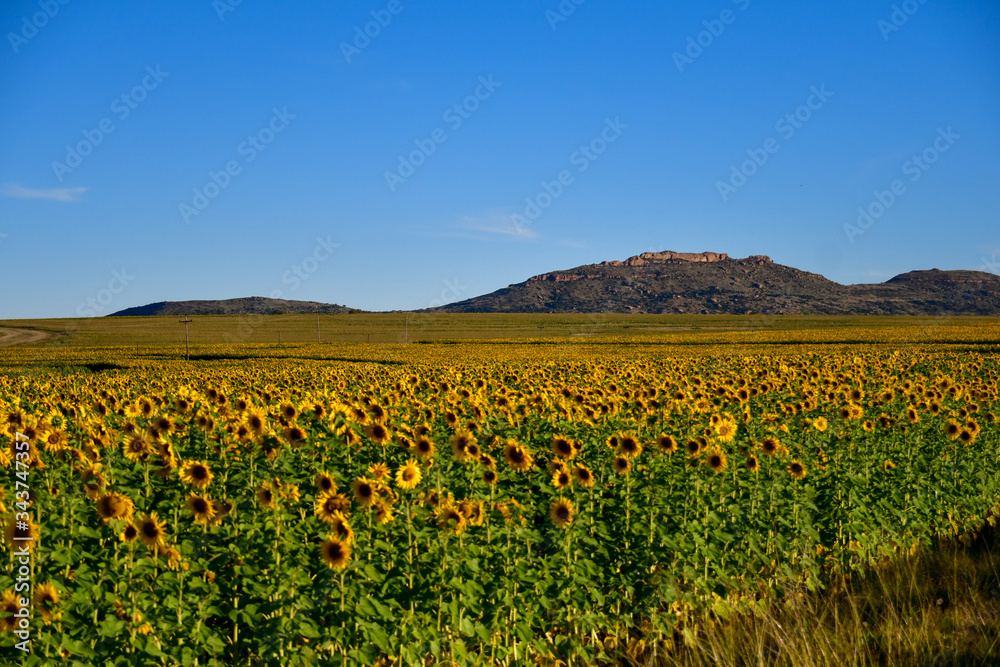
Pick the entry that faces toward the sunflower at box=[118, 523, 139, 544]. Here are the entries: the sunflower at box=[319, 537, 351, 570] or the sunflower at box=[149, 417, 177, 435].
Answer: the sunflower at box=[149, 417, 177, 435]

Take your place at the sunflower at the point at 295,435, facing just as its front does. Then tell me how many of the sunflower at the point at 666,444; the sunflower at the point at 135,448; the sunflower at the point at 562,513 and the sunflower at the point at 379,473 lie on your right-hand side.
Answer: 1

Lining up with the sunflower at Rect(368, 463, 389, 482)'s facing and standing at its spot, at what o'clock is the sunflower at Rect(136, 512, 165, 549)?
the sunflower at Rect(136, 512, 165, 549) is roughly at 2 o'clock from the sunflower at Rect(368, 463, 389, 482).

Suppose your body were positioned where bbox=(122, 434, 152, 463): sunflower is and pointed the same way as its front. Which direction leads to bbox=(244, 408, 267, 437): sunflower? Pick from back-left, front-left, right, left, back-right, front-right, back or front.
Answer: left

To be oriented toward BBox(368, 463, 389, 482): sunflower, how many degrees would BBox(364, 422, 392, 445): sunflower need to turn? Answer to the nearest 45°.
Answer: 0° — it already faces it

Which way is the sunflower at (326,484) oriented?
toward the camera

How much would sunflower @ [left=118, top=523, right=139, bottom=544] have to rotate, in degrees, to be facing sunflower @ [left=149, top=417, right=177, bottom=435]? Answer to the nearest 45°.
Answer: approximately 180°

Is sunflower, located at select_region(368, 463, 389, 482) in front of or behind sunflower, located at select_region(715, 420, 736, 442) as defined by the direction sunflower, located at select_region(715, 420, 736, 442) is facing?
in front

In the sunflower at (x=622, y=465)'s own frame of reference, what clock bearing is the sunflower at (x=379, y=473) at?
the sunflower at (x=379, y=473) is roughly at 2 o'clock from the sunflower at (x=622, y=465).

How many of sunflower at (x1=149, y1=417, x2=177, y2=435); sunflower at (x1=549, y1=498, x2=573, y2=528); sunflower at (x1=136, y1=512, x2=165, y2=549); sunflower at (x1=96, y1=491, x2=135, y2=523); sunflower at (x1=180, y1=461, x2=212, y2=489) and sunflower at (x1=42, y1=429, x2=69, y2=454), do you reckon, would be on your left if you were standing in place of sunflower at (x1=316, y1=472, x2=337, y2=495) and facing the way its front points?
1

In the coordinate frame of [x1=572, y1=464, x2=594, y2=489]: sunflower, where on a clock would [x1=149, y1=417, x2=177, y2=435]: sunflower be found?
[x1=149, y1=417, x2=177, y2=435]: sunflower is roughly at 3 o'clock from [x1=572, y1=464, x2=594, y2=489]: sunflower.

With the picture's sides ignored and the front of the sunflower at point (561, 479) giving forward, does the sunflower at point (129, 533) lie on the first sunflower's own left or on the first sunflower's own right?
on the first sunflower's own right

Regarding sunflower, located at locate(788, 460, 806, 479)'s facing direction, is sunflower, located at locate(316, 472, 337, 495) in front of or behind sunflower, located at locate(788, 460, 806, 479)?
in front

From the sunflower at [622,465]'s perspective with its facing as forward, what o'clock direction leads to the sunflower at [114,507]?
the sunflower at [114,507] is roughly at 2 o'clock from the sunflower at [622,465].

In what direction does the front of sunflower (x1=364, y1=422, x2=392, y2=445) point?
toward the camera

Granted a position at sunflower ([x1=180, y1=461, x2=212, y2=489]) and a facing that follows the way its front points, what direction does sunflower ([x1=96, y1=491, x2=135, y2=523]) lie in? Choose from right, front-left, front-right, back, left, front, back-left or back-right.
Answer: front-right
